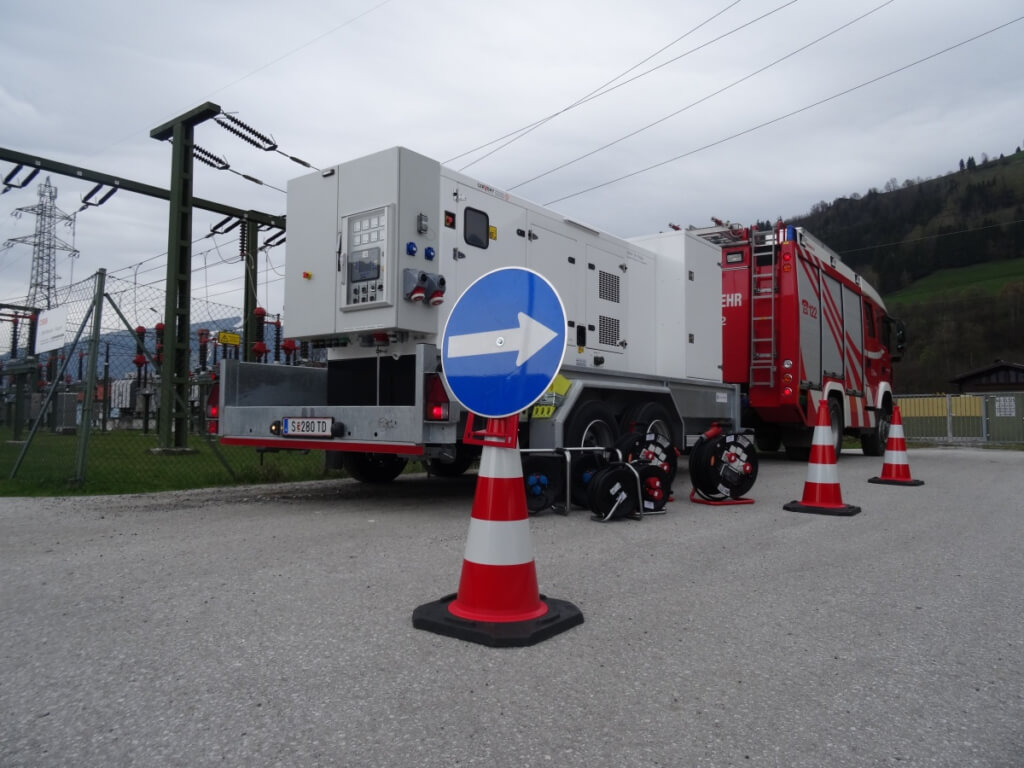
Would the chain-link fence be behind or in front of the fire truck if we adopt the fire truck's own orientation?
behind

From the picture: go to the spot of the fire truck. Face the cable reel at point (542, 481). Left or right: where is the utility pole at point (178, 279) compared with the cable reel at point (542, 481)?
right

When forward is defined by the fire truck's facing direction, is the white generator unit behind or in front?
behind

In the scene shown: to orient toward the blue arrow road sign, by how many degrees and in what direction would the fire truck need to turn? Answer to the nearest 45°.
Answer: approximately 135° to its right

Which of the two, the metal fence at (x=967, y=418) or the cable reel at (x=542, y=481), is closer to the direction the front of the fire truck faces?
the metal fence

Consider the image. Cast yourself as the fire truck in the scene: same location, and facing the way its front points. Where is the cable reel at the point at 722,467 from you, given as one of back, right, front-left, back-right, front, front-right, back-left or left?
back-right

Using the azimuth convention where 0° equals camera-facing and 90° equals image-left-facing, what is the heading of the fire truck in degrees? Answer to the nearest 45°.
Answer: approximately 225°

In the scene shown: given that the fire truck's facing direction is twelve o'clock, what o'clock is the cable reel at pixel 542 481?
The cable reel is roughly at 5 o'clock from the fire truck.

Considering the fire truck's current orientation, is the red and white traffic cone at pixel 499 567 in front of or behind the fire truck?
behind
